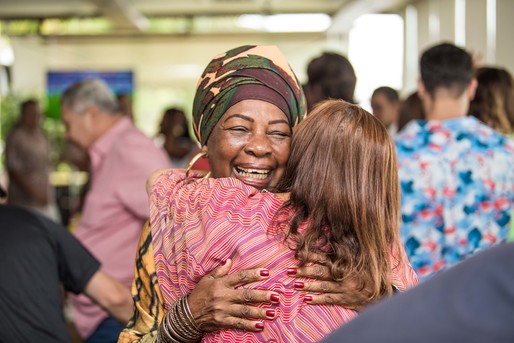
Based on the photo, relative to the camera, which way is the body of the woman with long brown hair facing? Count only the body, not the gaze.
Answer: away from the camera

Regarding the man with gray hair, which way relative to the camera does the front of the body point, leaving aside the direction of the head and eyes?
to the viewer's left

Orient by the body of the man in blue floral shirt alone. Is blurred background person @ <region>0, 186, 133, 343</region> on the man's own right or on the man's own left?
on the man's own left

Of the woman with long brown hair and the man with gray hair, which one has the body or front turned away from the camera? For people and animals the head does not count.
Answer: the woman with long brown hair

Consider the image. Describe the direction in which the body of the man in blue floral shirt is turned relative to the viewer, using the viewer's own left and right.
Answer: facing away from the viewer

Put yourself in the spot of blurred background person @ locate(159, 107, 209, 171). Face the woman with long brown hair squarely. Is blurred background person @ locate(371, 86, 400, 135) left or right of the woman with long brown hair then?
left

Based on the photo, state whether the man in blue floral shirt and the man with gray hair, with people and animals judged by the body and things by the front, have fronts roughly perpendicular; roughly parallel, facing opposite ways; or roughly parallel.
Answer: roughly perpendicular

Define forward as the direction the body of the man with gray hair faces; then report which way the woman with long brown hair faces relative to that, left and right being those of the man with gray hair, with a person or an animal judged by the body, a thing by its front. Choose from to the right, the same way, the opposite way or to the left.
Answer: to the right

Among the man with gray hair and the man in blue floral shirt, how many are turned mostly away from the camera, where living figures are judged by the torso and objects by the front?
1

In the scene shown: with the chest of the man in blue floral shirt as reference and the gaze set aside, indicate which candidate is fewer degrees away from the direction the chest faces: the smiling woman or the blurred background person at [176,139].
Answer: the blurred background person

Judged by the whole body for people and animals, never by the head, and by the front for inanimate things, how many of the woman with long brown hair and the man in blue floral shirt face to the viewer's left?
0

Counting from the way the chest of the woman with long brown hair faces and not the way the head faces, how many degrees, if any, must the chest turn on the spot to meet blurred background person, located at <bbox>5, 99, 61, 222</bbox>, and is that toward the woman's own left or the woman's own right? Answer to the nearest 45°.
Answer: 0° — they already face them
